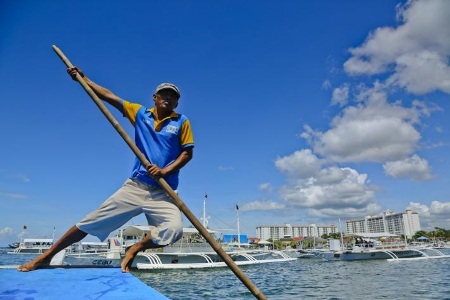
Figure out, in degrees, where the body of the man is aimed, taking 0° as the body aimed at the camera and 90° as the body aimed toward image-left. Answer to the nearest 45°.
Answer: approximately 0°

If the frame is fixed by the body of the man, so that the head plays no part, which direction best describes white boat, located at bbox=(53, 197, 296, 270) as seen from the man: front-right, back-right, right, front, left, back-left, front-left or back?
back
